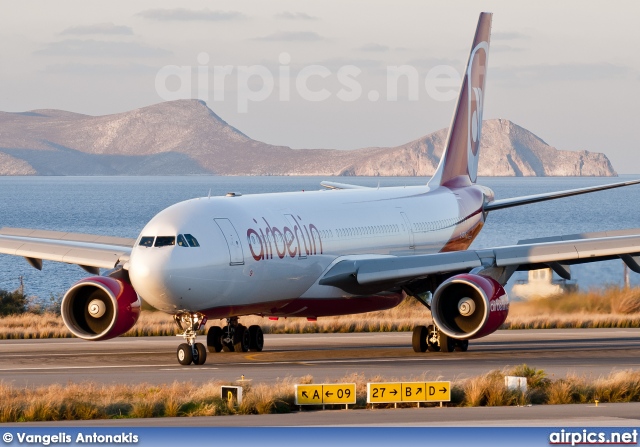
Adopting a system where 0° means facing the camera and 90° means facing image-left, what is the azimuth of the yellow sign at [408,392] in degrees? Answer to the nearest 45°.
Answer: approximately 0°

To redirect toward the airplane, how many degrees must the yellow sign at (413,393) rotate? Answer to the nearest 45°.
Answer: approximately 180°

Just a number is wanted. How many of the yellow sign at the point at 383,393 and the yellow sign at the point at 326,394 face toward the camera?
2

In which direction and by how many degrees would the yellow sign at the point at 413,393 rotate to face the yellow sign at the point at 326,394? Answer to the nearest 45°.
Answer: approximately 90° to its right

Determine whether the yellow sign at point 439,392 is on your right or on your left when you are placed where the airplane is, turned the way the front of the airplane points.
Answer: on your left

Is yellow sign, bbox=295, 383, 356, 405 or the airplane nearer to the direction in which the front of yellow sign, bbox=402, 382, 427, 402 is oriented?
the yellow sign

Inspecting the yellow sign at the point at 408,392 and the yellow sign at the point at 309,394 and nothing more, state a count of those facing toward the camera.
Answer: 2

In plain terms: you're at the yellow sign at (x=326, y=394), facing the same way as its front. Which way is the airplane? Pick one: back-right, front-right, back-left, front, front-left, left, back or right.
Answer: back

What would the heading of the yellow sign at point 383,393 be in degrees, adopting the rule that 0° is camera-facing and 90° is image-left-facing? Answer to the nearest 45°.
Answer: approximately 0°

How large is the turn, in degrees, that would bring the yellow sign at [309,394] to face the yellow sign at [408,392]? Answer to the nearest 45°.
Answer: approximately 90° to its left

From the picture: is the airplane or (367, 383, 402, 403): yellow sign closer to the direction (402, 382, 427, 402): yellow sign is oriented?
the yellow sign

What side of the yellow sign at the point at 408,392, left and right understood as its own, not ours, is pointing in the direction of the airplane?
back

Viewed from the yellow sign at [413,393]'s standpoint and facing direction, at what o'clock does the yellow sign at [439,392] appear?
the yellow sign at [439,392] is roughly at 9 o'clock from the yellow sign at [413,393].
